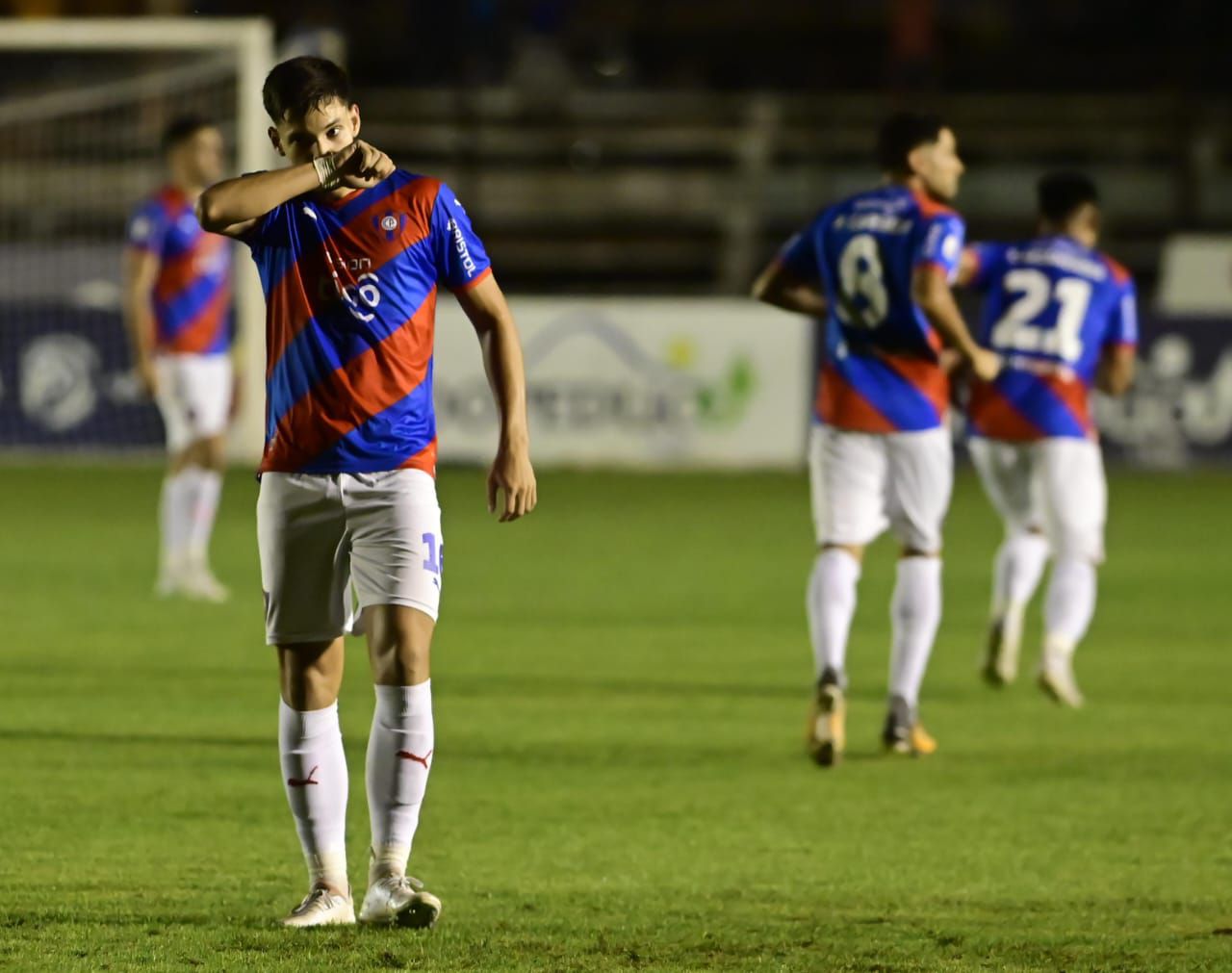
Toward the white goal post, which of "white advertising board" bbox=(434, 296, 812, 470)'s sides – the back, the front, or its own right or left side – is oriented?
right

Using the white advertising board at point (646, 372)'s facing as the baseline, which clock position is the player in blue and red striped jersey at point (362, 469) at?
The player in blue and red striped jersey is roughly at 12 o'clock from the white advertising board.

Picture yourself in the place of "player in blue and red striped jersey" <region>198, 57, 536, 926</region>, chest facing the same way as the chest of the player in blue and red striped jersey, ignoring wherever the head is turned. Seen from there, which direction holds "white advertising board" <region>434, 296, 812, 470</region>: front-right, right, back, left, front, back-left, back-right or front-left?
back

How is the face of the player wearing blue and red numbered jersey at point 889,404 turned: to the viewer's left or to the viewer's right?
to the viewer's right

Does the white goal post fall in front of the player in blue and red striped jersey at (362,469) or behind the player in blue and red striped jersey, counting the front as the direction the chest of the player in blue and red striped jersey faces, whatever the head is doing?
behind

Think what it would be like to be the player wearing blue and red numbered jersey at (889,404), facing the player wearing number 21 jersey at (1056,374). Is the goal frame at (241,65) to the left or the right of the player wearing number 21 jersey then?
left

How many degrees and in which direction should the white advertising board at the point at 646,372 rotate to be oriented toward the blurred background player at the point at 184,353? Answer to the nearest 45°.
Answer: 0° — it already faces them

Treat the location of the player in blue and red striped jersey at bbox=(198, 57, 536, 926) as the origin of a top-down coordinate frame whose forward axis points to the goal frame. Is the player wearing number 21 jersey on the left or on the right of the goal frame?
right

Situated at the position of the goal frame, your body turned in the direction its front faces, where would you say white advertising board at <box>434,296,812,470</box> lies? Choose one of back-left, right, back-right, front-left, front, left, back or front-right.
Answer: left

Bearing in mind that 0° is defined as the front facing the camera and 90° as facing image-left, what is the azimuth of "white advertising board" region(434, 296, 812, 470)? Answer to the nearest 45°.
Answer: approximately 0°

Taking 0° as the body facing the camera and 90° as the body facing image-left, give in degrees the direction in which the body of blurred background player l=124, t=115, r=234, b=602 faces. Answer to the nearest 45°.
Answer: approximately 315°

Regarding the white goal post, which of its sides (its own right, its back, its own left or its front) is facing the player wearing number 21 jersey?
front

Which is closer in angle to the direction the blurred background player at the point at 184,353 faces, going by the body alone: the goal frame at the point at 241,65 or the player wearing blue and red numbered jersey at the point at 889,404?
the player wearing blue and red numbered jersey
